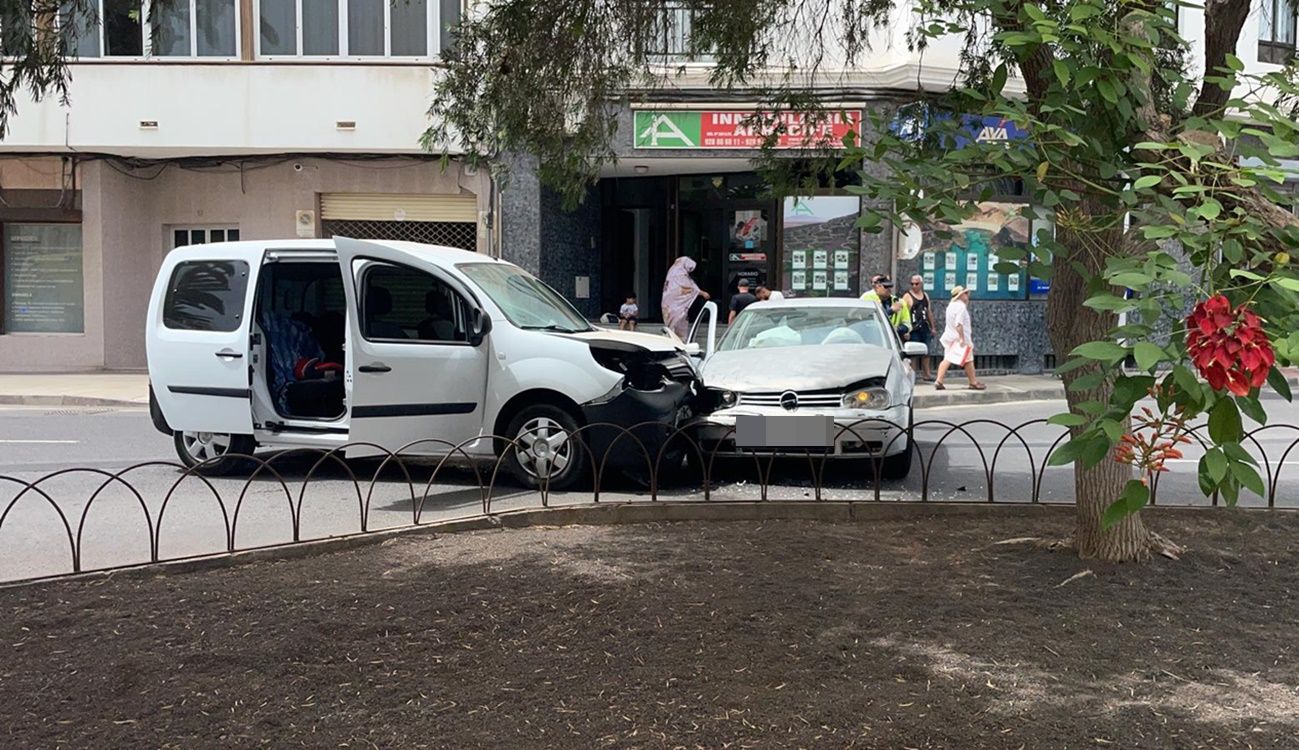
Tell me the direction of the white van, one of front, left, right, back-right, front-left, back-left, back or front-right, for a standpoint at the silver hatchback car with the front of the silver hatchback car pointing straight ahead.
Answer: right

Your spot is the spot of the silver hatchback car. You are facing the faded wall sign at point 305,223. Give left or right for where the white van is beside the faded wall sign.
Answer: left

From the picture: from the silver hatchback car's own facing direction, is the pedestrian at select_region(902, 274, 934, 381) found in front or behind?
behind

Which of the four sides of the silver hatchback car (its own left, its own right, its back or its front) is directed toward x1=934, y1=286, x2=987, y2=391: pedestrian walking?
back

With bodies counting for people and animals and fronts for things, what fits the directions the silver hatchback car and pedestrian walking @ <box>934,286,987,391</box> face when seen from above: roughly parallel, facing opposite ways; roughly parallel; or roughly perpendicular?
roughly perpendicular

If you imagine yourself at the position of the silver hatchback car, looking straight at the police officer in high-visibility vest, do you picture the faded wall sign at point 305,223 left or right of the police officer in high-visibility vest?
left

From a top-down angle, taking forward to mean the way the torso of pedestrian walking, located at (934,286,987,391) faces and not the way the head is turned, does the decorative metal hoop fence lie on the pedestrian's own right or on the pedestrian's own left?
on the pedestrian's own right

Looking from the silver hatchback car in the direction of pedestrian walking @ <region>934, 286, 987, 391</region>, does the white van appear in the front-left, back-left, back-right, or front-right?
back-left
